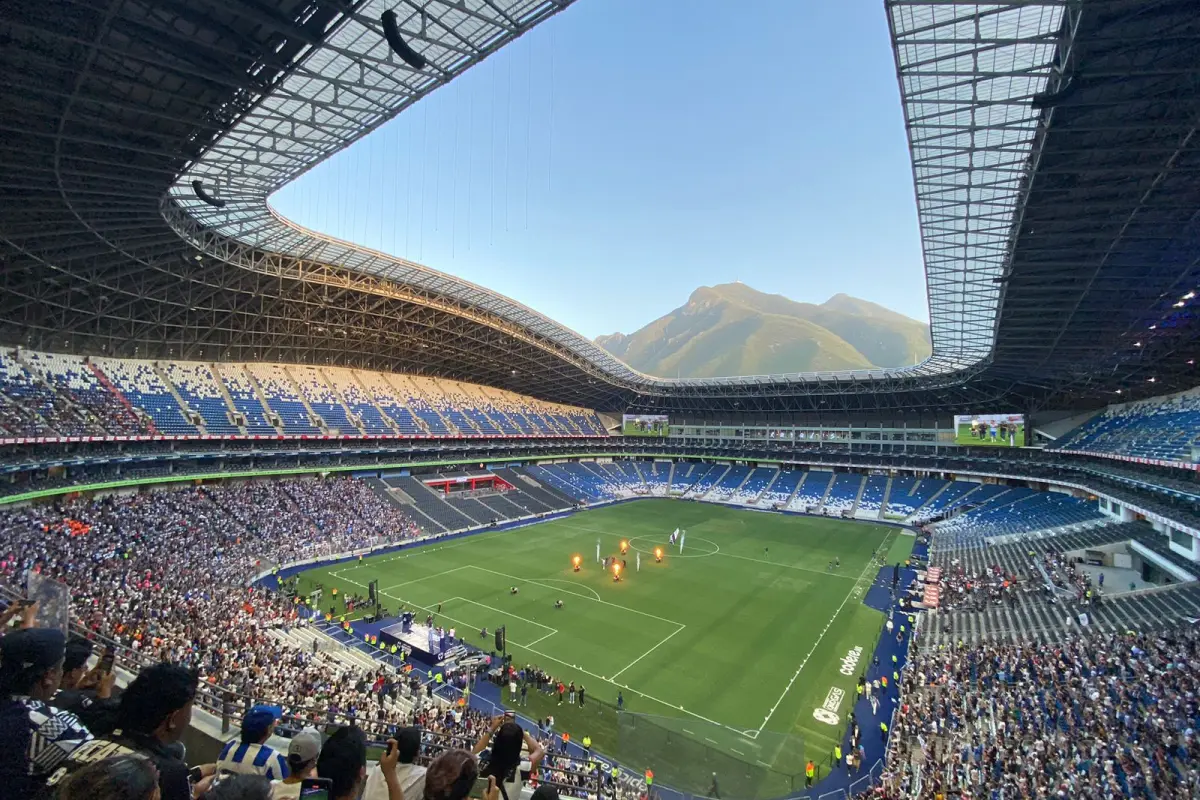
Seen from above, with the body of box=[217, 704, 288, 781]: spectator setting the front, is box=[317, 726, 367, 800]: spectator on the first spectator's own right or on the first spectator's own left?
on the first spectator's own right

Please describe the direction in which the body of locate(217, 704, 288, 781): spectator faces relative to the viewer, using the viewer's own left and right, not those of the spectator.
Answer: facing away from the viewer and to the right of the viewer

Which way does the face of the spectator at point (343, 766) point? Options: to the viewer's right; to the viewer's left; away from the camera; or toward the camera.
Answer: away from the camera

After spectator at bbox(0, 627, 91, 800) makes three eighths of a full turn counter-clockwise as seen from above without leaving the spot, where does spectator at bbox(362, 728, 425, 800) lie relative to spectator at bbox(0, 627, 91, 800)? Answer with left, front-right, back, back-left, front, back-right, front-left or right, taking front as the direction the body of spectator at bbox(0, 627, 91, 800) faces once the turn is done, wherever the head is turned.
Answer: back

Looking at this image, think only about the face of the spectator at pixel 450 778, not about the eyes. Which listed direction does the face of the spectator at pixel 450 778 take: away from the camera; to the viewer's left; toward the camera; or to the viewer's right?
away from the camera

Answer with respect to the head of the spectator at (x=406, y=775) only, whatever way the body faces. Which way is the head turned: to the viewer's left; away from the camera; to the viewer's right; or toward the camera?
away from the camera

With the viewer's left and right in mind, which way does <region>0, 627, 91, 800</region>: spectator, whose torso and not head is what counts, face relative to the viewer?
facing away from the viewer and to the right of the viewer

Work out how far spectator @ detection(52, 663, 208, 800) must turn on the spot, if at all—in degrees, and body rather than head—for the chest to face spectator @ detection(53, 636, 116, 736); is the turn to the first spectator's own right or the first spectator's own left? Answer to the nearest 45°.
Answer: approximately 45° to the first spectator's own left

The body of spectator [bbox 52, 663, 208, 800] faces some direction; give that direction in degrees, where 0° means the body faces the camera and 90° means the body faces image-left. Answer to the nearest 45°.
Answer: approximately 225°

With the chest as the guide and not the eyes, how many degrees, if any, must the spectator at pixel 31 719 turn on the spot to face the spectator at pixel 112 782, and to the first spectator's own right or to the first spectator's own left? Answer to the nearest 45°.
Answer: approximately 135° to the first spectator's own right

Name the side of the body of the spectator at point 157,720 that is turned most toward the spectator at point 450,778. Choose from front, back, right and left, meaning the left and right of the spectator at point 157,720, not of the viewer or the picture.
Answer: right

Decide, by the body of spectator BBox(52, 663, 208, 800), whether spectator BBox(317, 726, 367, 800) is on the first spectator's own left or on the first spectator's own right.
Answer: on the first spectator's own right
